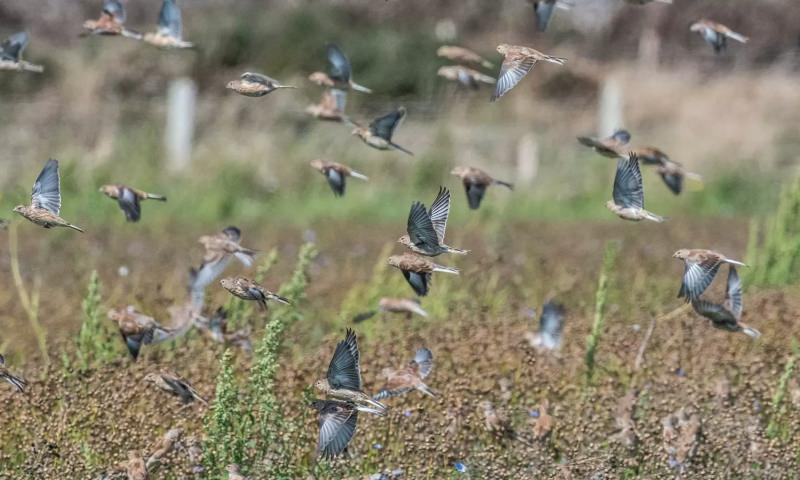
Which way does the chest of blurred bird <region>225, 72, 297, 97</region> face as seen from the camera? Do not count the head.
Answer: to the viewer's left

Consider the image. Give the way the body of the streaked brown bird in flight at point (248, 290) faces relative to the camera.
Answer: to the viewer's left

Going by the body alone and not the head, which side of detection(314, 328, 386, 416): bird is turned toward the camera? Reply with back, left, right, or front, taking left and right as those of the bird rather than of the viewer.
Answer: left
